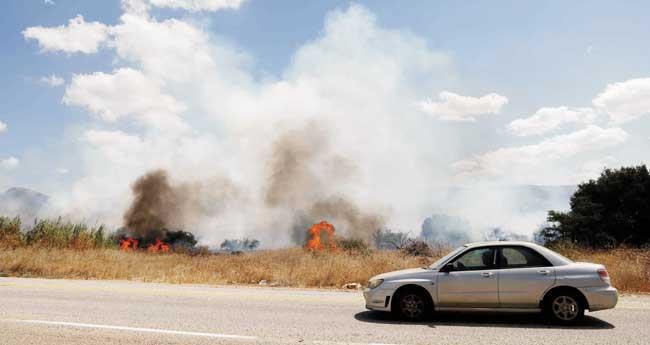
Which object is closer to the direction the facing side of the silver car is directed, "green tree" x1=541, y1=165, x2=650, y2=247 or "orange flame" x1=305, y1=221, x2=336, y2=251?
the orange flame

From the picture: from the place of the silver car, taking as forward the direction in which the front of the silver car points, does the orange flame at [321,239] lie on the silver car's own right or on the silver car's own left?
on the silver car's own right

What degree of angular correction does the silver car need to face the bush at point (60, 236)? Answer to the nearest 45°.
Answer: approximately 45° to its right

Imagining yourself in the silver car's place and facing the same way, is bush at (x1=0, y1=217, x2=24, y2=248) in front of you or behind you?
in front

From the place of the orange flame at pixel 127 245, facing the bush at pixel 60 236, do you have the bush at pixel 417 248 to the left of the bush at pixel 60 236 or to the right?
left

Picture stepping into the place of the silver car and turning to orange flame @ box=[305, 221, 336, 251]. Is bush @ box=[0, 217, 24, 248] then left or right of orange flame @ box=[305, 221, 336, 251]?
left

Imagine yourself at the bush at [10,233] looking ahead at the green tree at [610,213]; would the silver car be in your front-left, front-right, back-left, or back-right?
front-right

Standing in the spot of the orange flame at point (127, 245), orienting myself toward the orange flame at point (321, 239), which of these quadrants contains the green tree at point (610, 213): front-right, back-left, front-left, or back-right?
front-left

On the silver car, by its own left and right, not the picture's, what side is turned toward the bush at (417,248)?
right

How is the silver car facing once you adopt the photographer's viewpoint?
facing to the left of the viewer

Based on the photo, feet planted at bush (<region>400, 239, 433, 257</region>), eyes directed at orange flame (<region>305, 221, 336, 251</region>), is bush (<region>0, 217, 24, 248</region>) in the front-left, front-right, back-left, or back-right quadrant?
front-left

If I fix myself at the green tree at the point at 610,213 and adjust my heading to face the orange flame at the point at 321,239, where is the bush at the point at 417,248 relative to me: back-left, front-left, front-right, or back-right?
front-left

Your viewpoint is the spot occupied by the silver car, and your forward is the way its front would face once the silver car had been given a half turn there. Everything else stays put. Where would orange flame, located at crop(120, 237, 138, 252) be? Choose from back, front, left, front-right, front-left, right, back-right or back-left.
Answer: back-left
